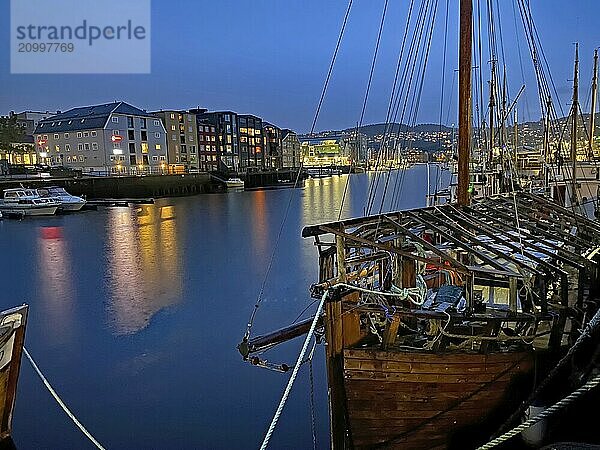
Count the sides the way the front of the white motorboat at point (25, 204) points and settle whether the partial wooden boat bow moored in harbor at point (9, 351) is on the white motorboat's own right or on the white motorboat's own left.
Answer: on the white motorboat's own right

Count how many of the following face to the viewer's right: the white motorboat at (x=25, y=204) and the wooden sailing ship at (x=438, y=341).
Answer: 1

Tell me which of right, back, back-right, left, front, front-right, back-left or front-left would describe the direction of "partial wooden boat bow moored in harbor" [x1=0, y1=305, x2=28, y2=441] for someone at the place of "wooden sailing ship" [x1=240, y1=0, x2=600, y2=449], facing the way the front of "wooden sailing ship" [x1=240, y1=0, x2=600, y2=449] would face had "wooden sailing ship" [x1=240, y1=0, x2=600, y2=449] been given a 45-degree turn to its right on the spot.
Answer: front

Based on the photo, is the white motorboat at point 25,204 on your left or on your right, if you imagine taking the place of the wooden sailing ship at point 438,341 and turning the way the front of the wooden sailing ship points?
on your right

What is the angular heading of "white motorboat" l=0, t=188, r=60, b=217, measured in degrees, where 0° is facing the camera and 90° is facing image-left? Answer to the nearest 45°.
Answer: approximately 270°

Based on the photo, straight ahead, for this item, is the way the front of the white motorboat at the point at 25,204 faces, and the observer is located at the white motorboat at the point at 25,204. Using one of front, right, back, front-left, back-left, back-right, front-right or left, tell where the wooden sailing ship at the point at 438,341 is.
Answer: right

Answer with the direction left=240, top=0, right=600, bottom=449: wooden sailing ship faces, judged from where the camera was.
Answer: facing the viewer and to the left of the viewer

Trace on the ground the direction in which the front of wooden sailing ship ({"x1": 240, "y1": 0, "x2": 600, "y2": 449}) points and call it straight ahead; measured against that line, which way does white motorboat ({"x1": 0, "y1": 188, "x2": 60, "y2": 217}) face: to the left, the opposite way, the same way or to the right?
the opposite way
